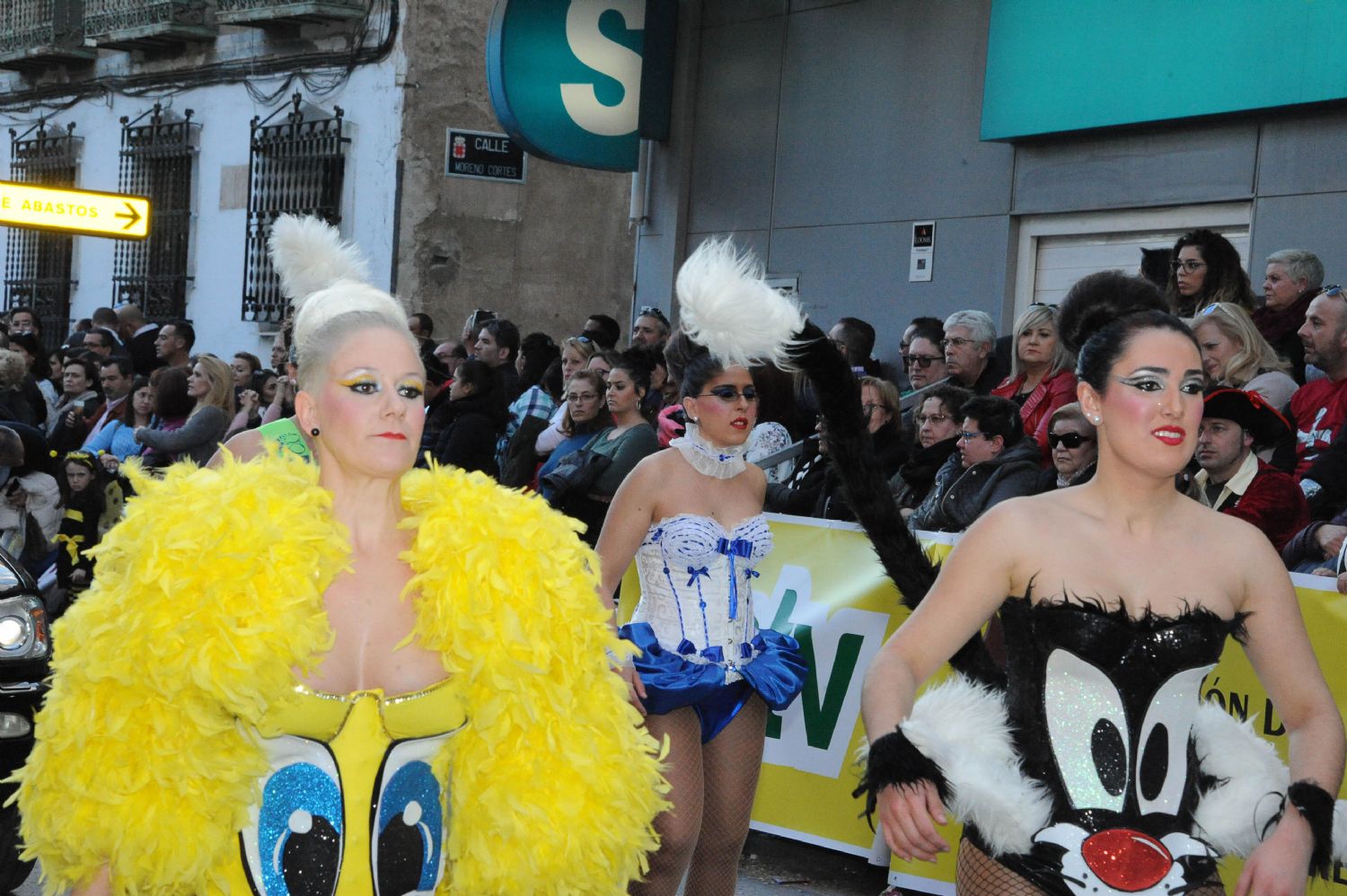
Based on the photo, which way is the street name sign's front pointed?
toward the camera

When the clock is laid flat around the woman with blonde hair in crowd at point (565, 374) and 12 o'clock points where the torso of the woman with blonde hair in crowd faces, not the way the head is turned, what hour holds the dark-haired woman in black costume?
The dark-haired woman in black costume is roughly at 10 o'clock from the woman with blonde hair in crowd.

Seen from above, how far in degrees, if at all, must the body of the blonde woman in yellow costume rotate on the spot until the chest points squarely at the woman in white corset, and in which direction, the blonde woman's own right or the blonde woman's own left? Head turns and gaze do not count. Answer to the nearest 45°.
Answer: approximately 135° to the blonde woman's own left

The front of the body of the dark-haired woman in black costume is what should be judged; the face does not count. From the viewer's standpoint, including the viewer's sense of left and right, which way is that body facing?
facing the viewer

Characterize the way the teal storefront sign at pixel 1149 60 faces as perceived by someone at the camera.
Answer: facing the viewer and to the left of the viewer

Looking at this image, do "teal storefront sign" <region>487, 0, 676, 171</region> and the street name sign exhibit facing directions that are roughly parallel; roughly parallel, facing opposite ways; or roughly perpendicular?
roughly parallel

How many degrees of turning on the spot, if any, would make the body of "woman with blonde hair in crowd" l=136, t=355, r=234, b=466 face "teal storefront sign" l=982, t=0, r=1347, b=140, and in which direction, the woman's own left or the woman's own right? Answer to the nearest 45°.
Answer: approximately 135° to the woman's own left

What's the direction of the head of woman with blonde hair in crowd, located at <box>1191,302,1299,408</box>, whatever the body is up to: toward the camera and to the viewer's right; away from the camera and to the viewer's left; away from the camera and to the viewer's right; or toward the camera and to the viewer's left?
toward the camera and to the viewer's left

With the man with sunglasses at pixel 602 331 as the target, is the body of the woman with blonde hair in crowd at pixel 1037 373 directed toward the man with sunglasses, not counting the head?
no

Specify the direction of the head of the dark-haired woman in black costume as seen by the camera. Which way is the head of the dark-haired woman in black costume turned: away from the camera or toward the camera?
toward the camera

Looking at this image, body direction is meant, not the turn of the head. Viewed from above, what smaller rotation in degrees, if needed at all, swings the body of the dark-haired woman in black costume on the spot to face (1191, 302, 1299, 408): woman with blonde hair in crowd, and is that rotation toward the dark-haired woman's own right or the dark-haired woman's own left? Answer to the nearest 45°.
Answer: approximately 180°

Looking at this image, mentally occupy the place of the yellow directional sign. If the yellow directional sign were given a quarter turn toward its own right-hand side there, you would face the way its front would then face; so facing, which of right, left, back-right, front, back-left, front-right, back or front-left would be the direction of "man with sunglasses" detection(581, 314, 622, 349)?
back-left

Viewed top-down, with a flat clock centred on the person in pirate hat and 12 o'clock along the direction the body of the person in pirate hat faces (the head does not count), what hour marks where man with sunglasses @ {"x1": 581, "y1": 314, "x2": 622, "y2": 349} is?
The man with sunglasses is roughly at 3 o'clock from the person in pirate hat.

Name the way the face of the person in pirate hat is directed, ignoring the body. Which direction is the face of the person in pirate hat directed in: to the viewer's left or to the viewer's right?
to the viewer's left

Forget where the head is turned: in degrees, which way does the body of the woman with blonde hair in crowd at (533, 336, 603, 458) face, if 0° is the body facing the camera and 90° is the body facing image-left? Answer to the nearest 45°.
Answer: approximately 45°
